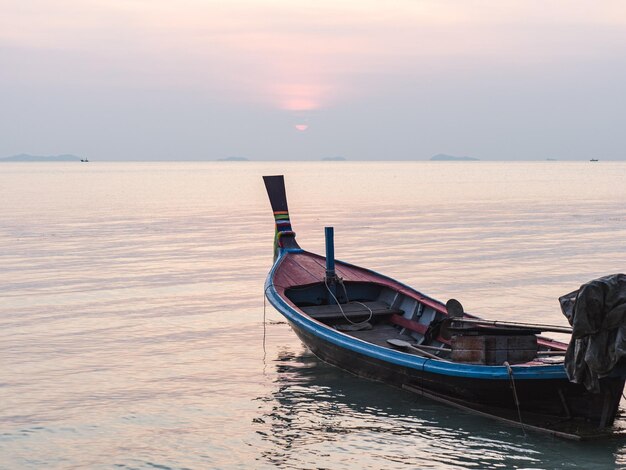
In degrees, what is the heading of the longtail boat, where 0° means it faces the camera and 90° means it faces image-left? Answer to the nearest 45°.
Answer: approximately 135°
